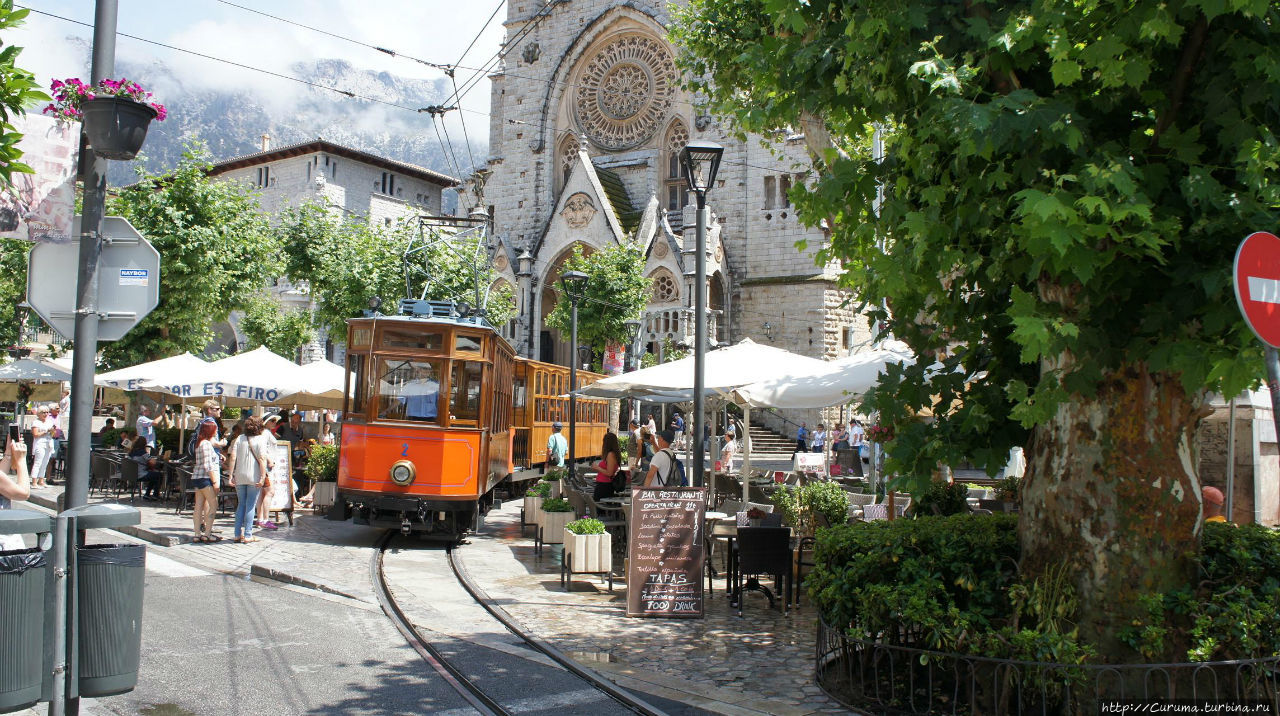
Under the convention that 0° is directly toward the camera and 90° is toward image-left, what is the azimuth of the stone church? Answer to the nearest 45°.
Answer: approximately 45°

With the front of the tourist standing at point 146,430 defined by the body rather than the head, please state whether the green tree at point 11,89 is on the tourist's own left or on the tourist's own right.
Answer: on the tourist's own right

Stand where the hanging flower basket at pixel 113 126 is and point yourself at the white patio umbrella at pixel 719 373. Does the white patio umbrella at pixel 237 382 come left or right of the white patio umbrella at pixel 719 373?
left

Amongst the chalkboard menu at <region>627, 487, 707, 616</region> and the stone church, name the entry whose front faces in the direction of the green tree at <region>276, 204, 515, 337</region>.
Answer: the stone church

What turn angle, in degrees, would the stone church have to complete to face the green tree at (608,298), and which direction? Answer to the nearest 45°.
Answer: approximately 45° to its left

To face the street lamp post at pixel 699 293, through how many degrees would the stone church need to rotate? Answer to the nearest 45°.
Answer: approximately 45° to its left

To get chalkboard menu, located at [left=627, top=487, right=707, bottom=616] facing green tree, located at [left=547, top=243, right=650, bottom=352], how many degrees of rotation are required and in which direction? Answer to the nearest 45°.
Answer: approximately 180°

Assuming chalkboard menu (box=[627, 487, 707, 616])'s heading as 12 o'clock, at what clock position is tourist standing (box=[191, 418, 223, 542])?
The tourist standing is roughly at 4 o'clock from the chalkboard menu.
